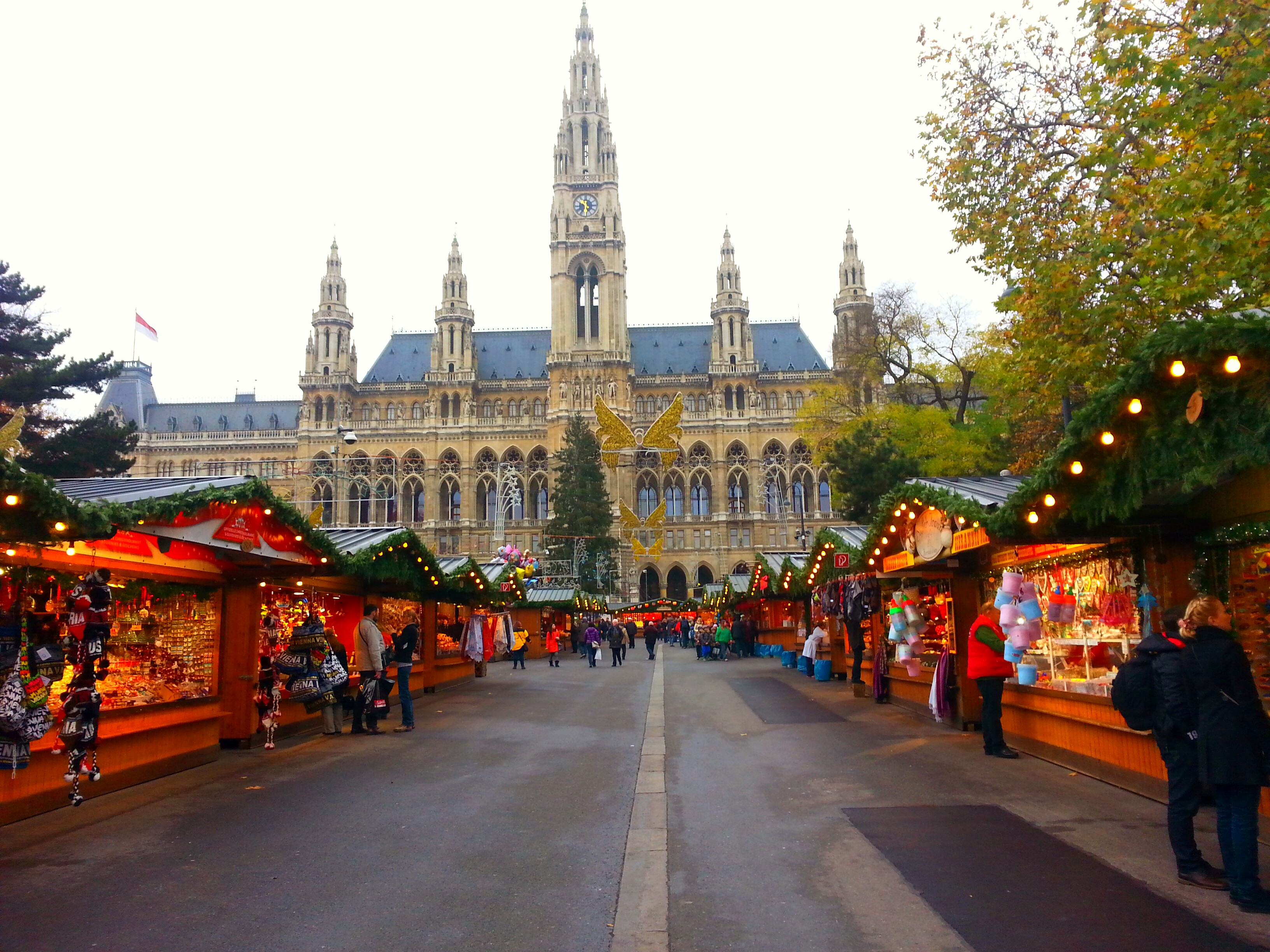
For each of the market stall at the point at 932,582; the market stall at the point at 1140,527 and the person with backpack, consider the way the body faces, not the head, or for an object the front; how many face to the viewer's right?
1

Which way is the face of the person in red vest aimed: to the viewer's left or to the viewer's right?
to the viewer's right

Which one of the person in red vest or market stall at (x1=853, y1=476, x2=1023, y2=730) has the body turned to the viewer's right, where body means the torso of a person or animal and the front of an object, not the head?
the person in red vest

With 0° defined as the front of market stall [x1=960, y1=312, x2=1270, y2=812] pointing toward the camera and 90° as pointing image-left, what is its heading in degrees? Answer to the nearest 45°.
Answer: approximately 45°

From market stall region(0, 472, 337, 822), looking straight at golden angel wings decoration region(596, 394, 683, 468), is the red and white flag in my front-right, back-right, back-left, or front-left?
front-left

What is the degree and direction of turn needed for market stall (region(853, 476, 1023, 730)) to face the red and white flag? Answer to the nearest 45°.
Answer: approximately 90° to its right

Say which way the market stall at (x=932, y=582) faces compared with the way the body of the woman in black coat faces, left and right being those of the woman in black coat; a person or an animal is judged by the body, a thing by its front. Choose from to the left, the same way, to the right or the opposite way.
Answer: the opposite way

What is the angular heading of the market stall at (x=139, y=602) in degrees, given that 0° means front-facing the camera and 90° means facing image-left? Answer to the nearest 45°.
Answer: approximately 315°

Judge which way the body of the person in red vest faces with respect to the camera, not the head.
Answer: to the viewer's right

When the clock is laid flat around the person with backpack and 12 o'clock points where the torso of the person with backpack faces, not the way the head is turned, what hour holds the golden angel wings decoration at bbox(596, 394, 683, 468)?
The golden angel wings decoration is roughly at 8 o'clock from the person with backpack.

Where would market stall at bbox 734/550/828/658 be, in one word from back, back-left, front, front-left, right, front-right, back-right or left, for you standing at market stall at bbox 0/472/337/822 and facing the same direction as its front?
left

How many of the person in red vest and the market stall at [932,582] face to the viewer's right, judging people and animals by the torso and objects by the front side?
1

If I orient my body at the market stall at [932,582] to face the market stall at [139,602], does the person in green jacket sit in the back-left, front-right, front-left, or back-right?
back-right

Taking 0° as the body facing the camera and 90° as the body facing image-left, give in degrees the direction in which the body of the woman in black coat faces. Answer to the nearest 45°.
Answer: approximately 225°

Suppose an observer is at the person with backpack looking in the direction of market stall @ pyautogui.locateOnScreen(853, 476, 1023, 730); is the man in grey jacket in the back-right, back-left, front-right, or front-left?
front-left
